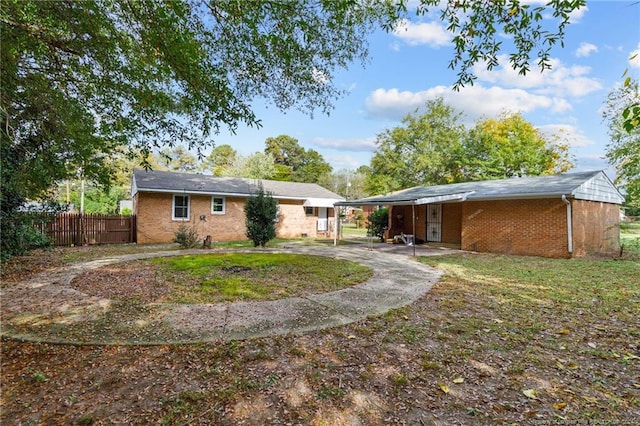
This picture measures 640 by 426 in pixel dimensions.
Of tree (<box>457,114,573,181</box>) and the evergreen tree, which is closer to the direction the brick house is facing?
the evergreen tree

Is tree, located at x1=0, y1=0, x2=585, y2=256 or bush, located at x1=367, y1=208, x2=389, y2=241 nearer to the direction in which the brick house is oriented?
the tree

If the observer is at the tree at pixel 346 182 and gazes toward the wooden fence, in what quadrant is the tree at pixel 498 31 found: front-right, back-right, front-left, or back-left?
front-left

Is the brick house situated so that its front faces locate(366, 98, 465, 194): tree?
no

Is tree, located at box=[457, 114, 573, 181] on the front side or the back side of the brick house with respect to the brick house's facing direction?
on the back side

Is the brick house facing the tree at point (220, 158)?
no

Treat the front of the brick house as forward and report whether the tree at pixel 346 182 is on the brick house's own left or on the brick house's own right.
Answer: on the brick house's own right

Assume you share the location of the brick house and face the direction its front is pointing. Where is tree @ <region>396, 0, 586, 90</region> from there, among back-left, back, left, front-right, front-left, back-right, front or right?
front-left

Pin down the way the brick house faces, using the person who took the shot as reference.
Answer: facing the viewer and to the left of the viewer

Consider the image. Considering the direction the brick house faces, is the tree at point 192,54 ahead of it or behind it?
ahead

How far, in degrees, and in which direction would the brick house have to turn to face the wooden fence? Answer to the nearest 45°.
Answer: approximately 45° to its right

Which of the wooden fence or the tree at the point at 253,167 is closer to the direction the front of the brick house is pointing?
the wooden fence

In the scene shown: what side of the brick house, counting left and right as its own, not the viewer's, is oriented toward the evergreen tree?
front
